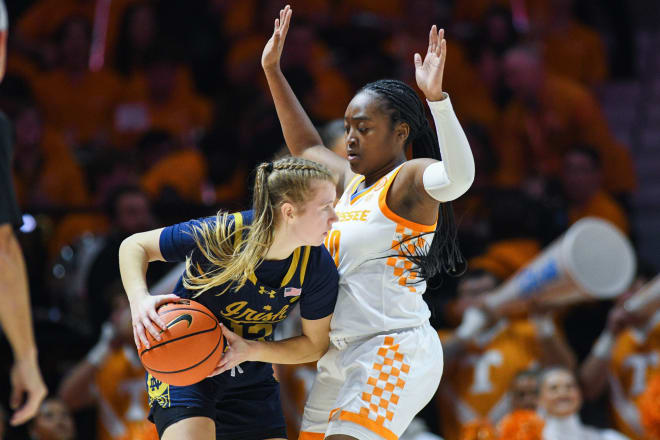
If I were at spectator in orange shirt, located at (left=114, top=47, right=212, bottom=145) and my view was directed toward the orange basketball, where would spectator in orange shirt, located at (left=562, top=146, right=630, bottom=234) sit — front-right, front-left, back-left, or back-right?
front-left

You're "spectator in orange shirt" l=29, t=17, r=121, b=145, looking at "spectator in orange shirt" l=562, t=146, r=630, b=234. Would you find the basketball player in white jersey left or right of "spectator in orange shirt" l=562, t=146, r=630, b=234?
right

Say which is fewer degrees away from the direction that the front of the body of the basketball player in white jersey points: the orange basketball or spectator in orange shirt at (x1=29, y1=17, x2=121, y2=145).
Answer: the orange basketball

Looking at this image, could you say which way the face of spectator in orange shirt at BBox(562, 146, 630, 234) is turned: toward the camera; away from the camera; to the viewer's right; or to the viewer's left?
toward the camera

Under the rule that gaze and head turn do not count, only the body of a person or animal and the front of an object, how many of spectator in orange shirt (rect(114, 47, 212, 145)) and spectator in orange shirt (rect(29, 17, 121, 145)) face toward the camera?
2

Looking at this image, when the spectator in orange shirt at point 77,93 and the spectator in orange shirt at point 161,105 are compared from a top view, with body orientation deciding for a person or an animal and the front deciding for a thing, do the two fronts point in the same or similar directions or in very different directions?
same or similar directions

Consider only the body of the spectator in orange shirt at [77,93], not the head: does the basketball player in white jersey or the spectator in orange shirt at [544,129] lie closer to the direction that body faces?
the basketball player in white jersey

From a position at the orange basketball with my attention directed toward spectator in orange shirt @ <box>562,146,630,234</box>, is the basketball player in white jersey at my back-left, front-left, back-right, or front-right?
front-right

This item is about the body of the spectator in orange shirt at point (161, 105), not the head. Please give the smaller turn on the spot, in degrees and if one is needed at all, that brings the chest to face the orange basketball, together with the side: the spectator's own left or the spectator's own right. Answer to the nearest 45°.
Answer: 0° — they already face it

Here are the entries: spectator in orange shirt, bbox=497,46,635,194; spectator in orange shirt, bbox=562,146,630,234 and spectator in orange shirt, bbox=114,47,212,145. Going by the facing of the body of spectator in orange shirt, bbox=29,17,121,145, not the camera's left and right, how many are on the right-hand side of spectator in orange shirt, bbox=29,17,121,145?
0

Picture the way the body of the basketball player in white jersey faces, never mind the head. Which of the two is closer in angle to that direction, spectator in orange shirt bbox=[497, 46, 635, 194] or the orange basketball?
the orange basketball

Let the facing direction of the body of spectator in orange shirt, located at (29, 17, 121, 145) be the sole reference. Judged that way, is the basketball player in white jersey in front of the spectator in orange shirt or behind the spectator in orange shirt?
in front

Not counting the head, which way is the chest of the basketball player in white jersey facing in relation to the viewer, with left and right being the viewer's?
facing the viewer and to the left of the viewer

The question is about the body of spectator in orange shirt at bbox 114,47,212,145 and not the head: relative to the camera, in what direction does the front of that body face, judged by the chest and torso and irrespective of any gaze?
toward the camera

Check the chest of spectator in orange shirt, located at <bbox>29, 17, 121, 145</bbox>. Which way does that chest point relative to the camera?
toward the camera

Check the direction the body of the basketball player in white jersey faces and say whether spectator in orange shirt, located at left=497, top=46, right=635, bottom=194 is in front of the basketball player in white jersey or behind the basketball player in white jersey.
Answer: behind

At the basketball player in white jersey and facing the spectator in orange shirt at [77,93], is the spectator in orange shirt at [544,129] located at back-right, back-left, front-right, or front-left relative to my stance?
front-right

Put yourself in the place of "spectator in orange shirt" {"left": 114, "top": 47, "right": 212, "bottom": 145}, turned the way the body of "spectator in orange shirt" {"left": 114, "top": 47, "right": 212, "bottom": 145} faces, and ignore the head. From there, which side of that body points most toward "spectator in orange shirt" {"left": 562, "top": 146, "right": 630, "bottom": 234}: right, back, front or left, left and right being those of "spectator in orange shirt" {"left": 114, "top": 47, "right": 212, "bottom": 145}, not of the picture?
left
